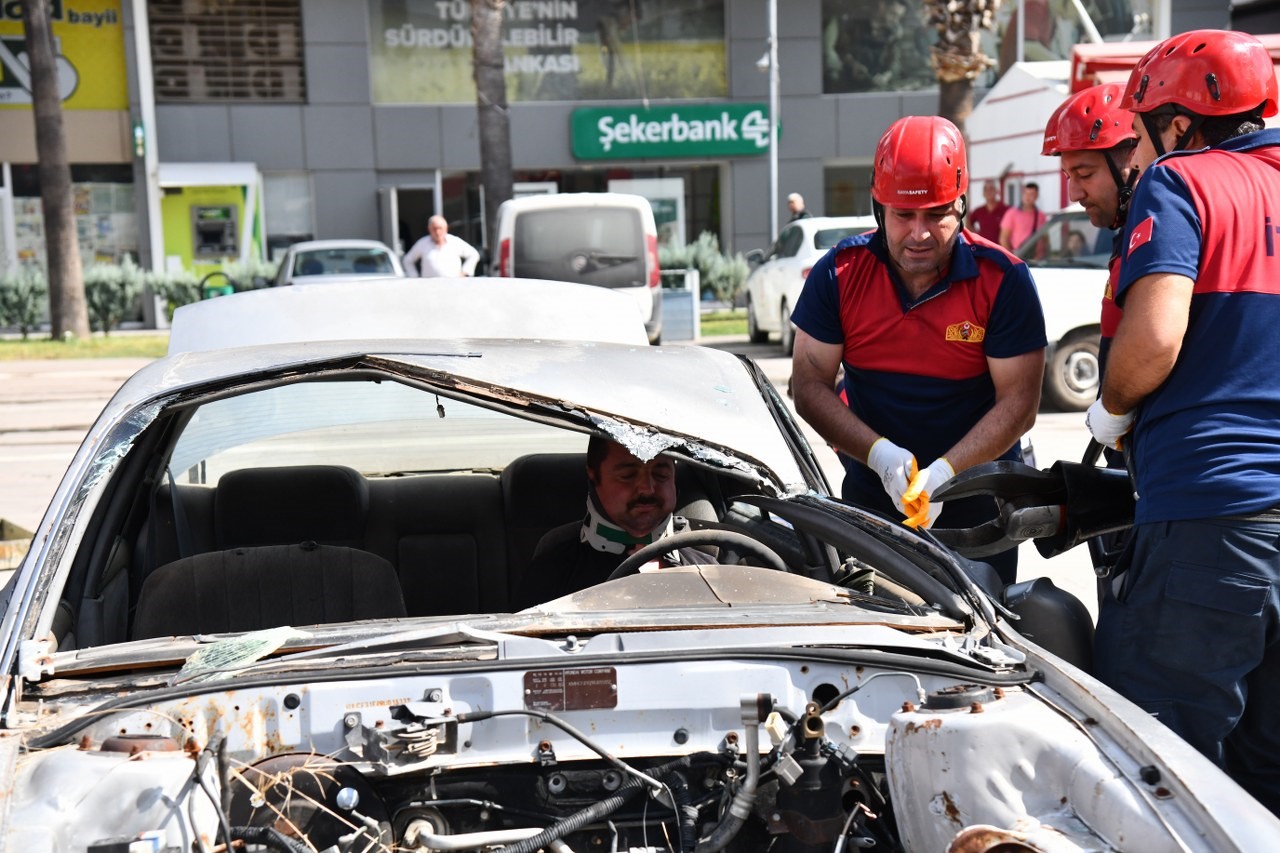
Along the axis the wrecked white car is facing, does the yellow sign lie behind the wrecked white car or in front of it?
behind

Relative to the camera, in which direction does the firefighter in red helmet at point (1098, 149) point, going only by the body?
to the viewer's left

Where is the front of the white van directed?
away from the camera

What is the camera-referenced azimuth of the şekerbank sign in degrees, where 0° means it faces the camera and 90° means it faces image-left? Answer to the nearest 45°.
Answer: approximately 0°

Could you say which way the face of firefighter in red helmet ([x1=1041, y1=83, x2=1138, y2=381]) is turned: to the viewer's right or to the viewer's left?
to the viewer's left

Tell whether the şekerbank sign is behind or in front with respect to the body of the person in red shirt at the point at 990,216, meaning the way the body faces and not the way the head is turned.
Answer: behind

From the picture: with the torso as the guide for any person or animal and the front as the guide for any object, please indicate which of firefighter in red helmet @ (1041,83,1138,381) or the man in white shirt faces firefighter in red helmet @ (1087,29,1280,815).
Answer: the man in white shirt

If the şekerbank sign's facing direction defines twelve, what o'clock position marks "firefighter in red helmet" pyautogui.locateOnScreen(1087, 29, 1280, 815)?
The firefighter in red helmet is roughly at 12 o'clock from the şekerbank sign.

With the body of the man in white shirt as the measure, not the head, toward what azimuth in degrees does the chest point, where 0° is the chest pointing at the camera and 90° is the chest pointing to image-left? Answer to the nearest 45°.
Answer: approximately 0°
